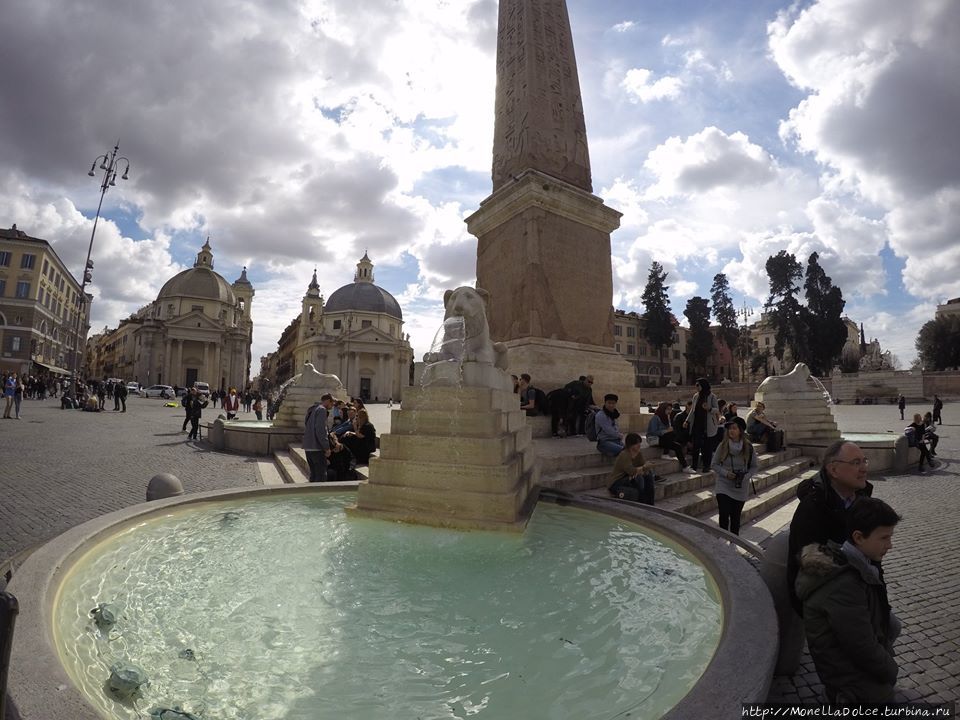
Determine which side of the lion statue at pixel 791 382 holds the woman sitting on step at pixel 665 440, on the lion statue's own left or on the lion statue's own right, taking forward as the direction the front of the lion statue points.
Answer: on the lion statue's own right

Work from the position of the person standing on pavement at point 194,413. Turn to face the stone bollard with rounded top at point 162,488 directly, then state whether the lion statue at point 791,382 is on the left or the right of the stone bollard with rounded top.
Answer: left

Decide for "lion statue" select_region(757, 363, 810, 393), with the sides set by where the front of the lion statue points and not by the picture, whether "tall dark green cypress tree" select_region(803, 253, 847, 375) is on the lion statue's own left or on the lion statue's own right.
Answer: on the lion statue's own left

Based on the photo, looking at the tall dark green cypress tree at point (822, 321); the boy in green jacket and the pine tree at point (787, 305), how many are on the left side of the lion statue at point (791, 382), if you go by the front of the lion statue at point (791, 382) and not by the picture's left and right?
2

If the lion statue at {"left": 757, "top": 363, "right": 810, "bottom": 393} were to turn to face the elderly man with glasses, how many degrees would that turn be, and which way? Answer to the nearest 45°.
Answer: approximately 90° to its right

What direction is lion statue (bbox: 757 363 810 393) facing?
to the viewer's right

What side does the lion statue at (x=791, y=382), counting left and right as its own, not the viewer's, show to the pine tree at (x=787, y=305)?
left
